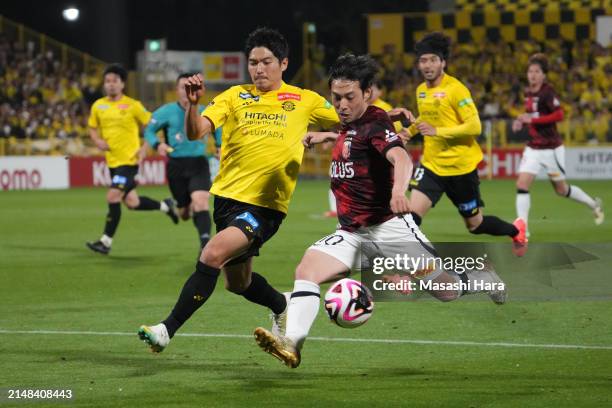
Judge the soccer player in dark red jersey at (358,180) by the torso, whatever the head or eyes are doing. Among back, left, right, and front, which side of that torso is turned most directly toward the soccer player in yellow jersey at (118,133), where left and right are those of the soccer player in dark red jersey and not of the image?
right

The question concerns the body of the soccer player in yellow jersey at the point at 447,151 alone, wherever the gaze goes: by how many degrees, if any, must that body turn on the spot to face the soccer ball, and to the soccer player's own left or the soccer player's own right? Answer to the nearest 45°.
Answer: approximately 45° to the soccer player's own left

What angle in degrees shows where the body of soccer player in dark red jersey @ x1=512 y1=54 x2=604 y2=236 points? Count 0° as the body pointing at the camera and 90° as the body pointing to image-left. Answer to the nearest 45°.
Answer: approximately 45°

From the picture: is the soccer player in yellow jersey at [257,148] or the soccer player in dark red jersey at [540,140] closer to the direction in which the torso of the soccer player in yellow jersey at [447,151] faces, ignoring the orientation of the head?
the soccer player in yellow jersey

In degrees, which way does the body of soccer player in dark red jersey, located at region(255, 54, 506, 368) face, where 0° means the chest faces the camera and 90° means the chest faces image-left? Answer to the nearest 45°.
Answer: approximately 45°

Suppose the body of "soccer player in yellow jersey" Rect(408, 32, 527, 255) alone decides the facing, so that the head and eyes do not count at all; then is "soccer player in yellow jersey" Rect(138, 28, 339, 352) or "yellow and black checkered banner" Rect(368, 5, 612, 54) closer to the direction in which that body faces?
the soccer player in yellow jersey
